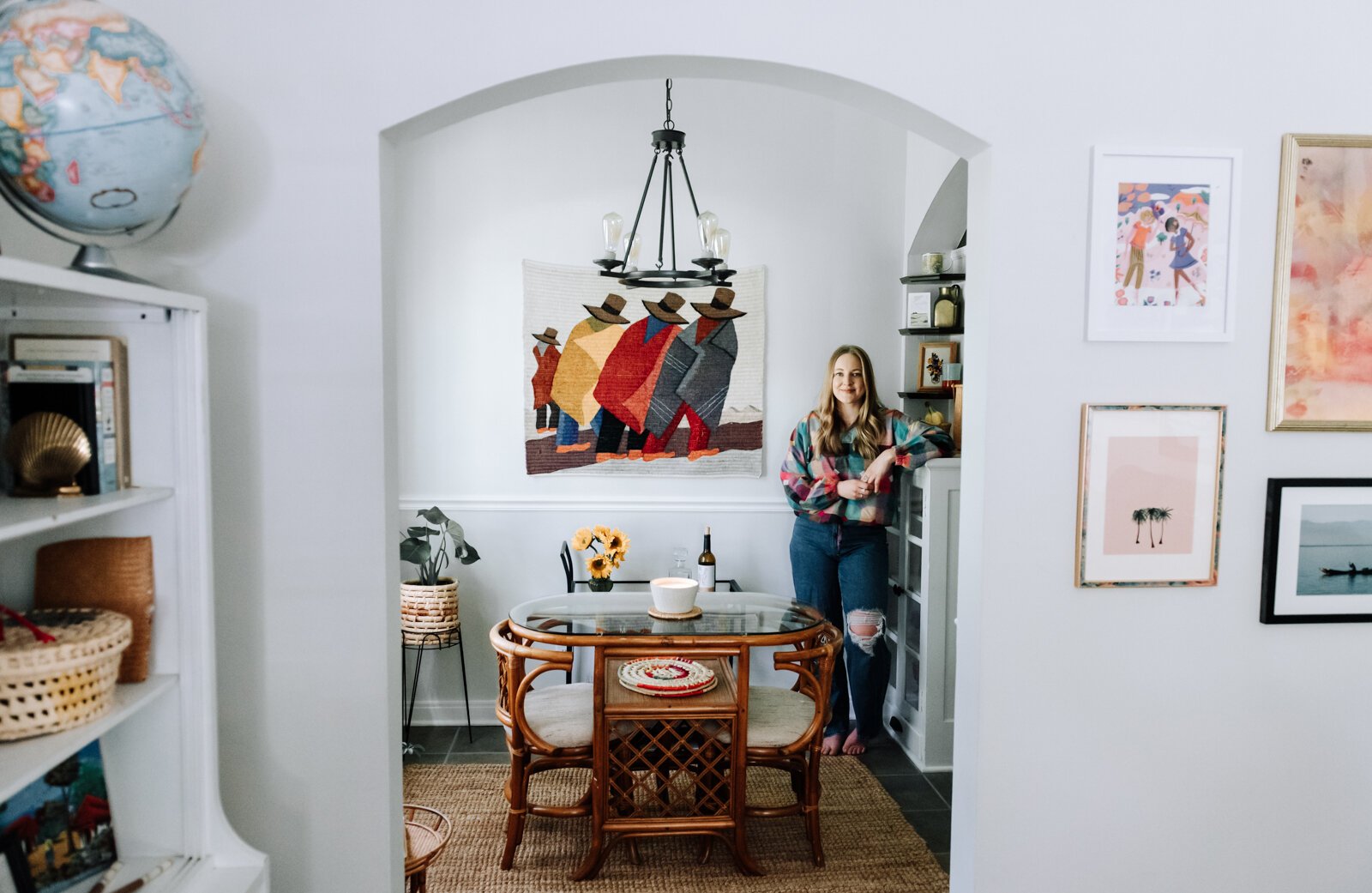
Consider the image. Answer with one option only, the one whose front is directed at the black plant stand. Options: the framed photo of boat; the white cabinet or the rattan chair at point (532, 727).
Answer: the white cabinet

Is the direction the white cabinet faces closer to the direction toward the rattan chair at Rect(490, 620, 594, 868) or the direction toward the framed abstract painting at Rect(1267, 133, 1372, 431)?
the rattan chair

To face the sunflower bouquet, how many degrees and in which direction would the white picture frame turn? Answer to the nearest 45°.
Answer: approximately 135° to its right

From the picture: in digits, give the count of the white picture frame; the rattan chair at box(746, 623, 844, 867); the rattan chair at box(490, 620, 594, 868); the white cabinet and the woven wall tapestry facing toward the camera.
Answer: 2

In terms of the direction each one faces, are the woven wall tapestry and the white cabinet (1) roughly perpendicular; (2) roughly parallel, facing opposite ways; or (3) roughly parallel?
roughly perpendicular

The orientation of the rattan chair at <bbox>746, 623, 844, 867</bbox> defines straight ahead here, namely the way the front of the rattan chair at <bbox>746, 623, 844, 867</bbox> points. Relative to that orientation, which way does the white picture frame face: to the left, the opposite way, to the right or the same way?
to the left

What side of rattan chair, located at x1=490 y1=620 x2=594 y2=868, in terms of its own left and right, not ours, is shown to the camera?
right

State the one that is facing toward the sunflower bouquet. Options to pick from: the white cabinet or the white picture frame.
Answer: the white cabinet

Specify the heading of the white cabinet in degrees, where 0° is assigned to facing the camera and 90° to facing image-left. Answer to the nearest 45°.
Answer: approximately 90°

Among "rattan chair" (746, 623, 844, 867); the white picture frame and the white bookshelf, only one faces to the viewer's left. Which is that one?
the rattan chair
